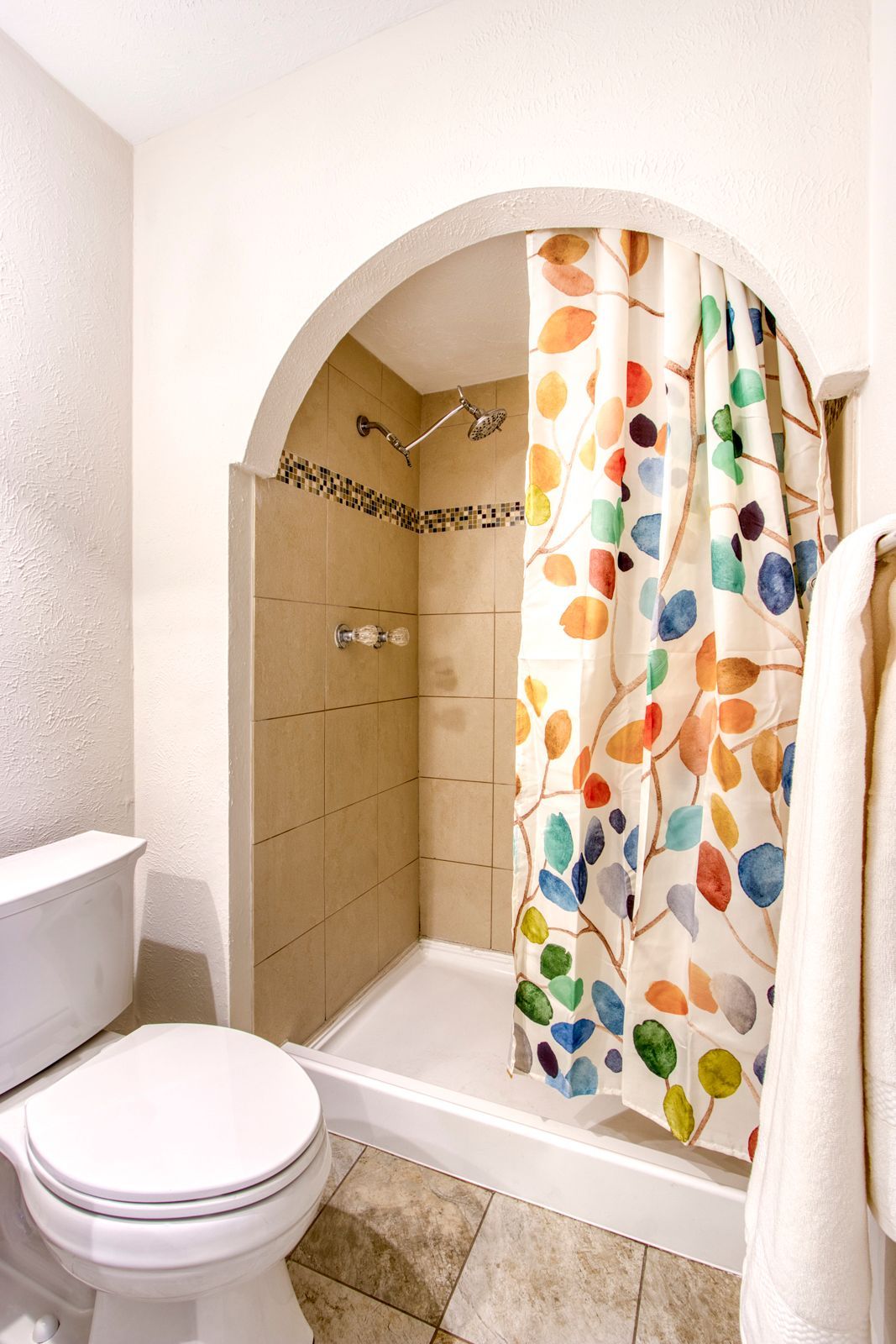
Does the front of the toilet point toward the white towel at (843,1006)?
yes

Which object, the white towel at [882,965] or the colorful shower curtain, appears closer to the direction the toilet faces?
the white towel

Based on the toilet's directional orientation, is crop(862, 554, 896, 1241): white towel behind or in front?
in front

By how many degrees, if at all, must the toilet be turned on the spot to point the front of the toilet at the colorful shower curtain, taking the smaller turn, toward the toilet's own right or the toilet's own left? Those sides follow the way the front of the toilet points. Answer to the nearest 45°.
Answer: approximately 45° to the toilet's own left
